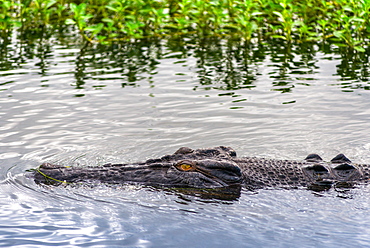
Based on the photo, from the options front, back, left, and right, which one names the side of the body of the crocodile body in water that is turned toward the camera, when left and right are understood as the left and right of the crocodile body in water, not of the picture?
left
